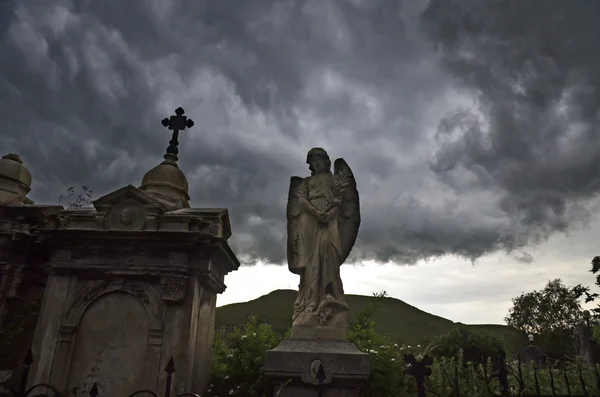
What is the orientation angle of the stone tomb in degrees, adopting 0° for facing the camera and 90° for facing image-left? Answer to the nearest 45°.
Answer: approximately 0°

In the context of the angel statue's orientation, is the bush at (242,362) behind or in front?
behind

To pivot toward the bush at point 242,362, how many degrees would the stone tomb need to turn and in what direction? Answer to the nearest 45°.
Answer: approximately 90° to its left

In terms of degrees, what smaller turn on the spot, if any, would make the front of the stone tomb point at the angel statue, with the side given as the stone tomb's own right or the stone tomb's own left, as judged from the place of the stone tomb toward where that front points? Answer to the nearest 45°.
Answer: approximately 45° to the stone tomb's own left

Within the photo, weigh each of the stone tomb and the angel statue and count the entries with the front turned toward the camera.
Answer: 2

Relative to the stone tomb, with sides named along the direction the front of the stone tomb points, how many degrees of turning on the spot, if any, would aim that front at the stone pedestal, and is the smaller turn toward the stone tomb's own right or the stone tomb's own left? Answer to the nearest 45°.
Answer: approximately 45° to the stone tomb's own left

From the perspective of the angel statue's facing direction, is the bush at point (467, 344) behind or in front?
behind

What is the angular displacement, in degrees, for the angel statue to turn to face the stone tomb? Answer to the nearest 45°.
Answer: approximately 135° to its right

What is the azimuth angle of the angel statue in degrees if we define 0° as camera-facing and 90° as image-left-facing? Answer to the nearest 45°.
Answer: approximately 0°
